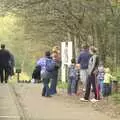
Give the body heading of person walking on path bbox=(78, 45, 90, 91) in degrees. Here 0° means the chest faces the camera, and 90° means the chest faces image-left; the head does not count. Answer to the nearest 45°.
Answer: approximately 180°
